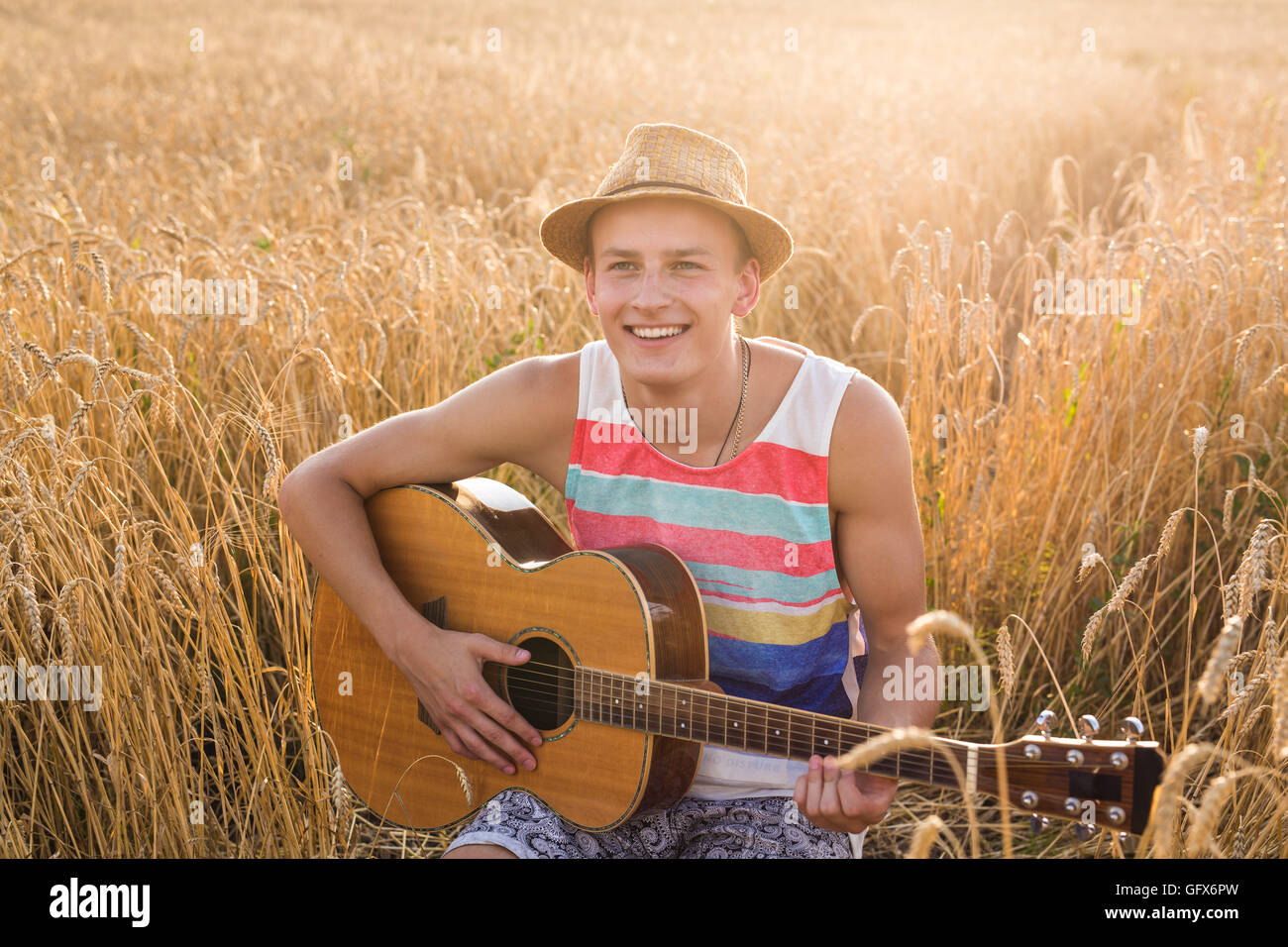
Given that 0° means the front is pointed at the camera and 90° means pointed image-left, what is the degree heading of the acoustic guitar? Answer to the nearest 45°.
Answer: approximately 45°
